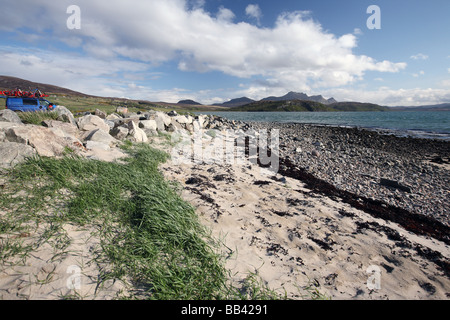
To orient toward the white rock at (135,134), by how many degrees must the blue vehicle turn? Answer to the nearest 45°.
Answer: approximately 90° to its right

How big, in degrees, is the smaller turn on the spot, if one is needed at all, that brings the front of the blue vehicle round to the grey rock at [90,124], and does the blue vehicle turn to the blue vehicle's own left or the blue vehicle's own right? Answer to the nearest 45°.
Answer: approximately 90° to the blue vehicle's own right

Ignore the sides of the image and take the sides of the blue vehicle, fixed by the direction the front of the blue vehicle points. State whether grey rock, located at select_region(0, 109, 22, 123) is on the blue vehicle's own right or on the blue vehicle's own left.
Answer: on the blue vehicle's own right

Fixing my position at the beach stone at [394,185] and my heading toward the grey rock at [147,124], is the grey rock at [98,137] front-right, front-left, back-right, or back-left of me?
front-left

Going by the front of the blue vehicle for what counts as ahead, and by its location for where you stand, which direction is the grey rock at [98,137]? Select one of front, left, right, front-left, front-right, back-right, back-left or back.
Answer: right

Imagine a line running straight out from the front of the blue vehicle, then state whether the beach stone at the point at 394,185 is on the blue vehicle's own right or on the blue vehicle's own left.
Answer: on the blue vehicle's own right

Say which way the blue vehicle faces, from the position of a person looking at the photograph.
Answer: facing to the right of the viewer
